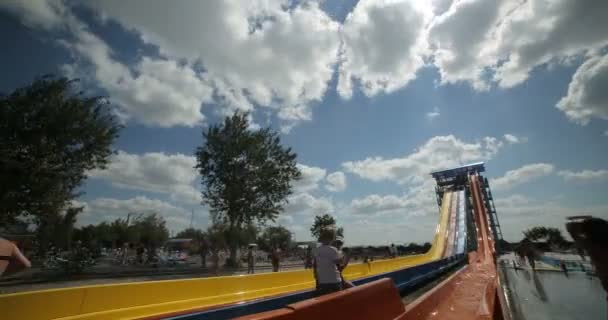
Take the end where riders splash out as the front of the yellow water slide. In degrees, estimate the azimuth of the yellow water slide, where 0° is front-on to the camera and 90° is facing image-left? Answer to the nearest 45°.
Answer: approximately 45°

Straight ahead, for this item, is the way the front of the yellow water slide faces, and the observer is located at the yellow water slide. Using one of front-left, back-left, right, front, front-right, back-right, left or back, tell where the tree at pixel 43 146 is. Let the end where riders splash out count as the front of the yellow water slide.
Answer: right

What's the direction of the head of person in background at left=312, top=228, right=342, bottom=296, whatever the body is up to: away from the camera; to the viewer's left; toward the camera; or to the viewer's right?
away from the camera

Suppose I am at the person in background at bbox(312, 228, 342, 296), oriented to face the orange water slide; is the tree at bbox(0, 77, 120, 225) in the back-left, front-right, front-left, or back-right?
back-left

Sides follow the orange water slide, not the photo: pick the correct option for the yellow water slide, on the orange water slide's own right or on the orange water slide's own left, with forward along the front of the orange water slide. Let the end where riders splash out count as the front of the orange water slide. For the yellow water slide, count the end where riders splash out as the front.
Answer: on the orange water slide's own right

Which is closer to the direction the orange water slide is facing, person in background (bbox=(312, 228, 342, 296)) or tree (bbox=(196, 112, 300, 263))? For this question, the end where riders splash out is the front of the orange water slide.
the person in background

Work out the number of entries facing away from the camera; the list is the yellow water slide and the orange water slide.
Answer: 0
